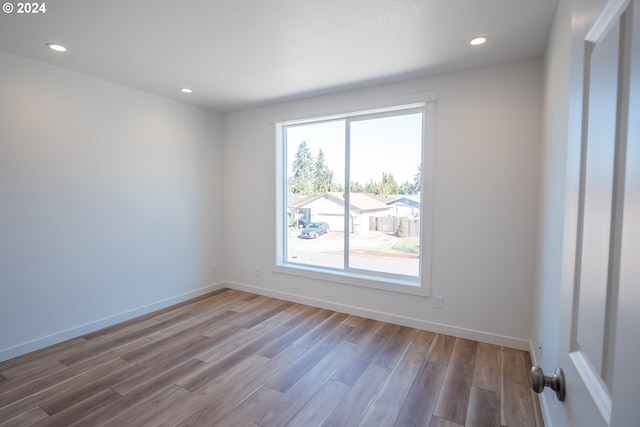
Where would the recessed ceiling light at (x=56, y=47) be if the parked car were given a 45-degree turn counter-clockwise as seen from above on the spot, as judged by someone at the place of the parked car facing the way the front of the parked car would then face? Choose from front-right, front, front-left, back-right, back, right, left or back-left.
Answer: front-right

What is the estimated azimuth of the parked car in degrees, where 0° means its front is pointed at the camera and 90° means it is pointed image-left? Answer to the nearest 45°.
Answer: approximately 45°

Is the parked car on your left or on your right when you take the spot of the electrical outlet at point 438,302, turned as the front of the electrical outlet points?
on your right

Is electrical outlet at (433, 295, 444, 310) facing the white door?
yes

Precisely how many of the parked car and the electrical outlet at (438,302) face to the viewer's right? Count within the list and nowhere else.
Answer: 0

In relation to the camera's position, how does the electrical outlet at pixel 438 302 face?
facing the viewer
